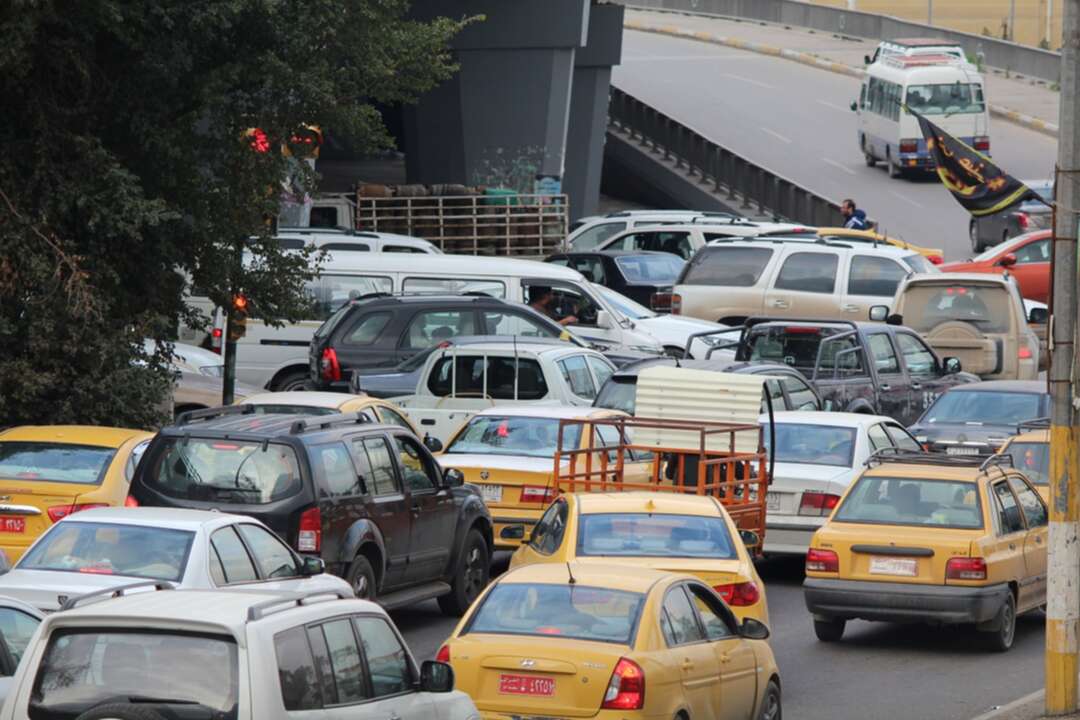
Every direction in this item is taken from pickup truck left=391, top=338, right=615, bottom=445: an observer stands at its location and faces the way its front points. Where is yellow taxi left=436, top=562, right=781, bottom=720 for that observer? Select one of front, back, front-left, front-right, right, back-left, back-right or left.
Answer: back-right

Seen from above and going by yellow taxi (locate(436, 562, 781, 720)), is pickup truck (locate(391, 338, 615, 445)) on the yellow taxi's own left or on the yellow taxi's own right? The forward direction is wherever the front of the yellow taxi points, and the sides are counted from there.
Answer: on the yellow taxi's own left

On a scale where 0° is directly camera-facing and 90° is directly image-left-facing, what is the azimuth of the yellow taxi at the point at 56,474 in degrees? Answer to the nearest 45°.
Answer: approximately 225°

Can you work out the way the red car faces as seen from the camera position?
facing to the left of the viewer

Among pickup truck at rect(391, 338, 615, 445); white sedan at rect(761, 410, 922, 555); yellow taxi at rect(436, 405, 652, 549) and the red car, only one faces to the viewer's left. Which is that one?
the red car

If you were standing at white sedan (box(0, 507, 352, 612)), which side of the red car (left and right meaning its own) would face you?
left

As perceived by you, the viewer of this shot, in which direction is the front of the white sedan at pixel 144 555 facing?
facing away from the viewer and to the right of the viewer
